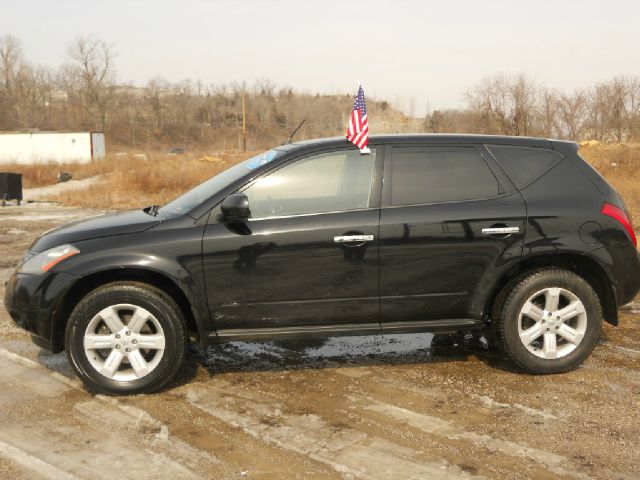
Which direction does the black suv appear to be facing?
to the viewer's left
